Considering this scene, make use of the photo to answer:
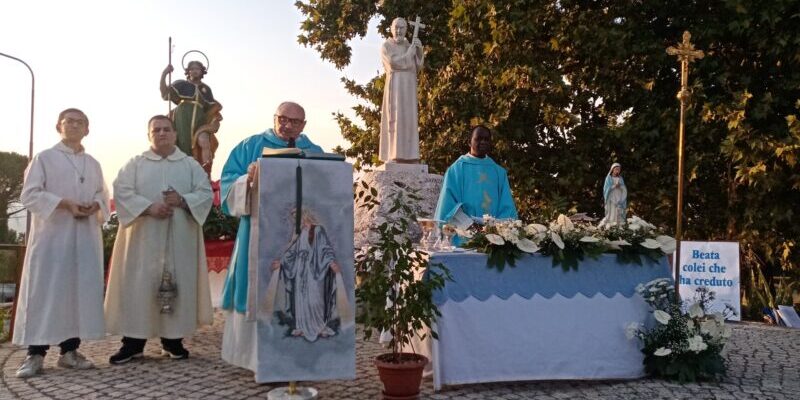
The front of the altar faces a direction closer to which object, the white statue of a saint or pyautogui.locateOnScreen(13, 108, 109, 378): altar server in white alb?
the altar server in white alb

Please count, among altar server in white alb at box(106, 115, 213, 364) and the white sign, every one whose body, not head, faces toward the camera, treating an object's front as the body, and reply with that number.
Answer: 2

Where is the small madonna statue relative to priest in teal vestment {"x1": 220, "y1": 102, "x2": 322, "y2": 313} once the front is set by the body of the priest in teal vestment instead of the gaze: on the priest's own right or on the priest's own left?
on the priest's own left

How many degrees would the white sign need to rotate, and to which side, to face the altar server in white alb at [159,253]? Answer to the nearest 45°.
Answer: approximately 45° to its right

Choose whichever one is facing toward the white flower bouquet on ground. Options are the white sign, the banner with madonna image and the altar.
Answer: the white sign

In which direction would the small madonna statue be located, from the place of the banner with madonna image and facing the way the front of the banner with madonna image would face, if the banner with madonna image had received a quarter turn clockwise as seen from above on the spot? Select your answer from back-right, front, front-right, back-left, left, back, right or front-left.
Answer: back-right

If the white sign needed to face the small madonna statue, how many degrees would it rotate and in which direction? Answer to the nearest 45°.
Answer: approximately 135° to its right

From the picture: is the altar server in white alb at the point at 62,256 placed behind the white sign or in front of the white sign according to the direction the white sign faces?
in front

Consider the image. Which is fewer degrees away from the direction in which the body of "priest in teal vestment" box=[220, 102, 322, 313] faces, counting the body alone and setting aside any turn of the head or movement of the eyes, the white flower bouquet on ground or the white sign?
the white flower bouquet on ground

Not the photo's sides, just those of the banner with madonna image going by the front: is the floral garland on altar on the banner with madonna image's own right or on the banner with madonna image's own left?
on the banner with madonna image's own left

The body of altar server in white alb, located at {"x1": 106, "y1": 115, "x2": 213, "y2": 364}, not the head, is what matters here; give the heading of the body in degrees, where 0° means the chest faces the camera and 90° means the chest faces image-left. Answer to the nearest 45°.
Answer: approximately 0°
